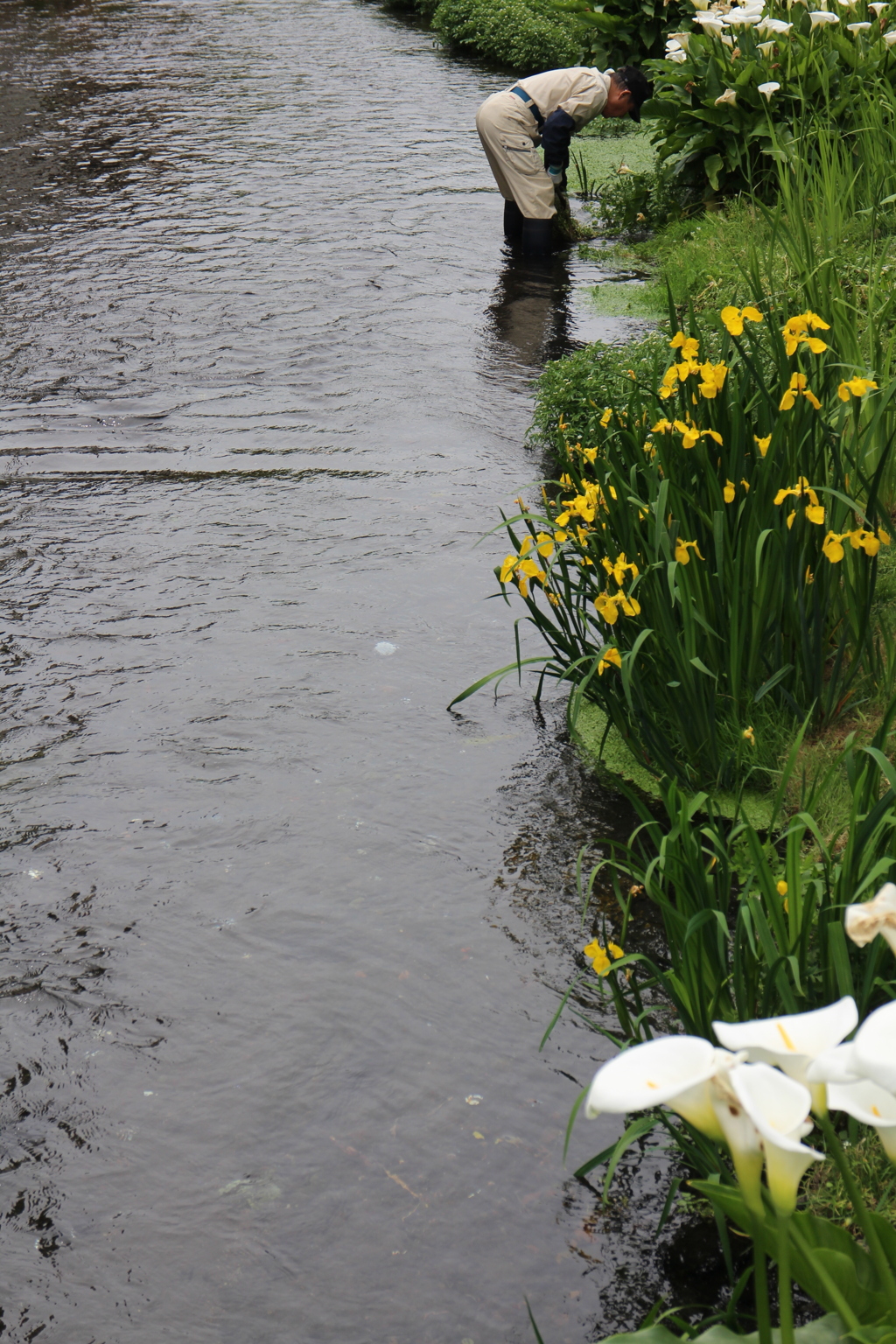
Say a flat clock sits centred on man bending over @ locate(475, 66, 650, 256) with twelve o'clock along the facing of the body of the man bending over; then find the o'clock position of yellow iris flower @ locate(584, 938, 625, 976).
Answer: The yellow iris flower is roughly at 3 o'clock from the man bending over.

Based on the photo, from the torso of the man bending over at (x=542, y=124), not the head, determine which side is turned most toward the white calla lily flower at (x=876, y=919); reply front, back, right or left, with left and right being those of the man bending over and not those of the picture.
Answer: right

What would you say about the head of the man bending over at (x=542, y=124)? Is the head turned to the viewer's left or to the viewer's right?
to the viewer's right

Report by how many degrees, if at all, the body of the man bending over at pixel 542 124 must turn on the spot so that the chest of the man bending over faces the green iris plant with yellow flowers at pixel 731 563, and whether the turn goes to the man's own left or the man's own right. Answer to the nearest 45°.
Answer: approximately 90° to the man's own right

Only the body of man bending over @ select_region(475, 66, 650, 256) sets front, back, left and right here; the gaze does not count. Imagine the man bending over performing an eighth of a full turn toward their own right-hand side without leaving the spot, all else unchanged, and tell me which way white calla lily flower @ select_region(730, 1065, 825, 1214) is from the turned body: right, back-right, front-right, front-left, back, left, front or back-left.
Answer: front-right

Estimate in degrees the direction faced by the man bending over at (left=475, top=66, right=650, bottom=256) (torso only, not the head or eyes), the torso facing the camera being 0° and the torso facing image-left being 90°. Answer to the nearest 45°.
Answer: approximately 270°

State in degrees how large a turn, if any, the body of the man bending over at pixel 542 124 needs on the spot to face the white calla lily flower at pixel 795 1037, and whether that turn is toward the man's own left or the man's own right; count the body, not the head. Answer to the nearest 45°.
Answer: approximately 90° to the man's own right

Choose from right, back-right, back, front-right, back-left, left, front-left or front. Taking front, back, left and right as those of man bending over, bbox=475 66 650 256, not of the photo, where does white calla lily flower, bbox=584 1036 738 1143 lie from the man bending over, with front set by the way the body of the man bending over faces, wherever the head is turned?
right

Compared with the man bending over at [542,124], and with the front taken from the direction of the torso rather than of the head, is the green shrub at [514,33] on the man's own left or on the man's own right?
on the man's own left

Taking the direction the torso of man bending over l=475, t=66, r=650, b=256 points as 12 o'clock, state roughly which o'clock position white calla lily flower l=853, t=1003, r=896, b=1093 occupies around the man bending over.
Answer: The white calla lily flower is roughly at 3 o'clock from the man bending over.

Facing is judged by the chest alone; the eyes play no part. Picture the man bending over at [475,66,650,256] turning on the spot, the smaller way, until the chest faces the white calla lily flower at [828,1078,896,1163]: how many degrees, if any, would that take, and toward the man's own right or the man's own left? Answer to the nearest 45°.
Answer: approximately 90° to the man's own right
